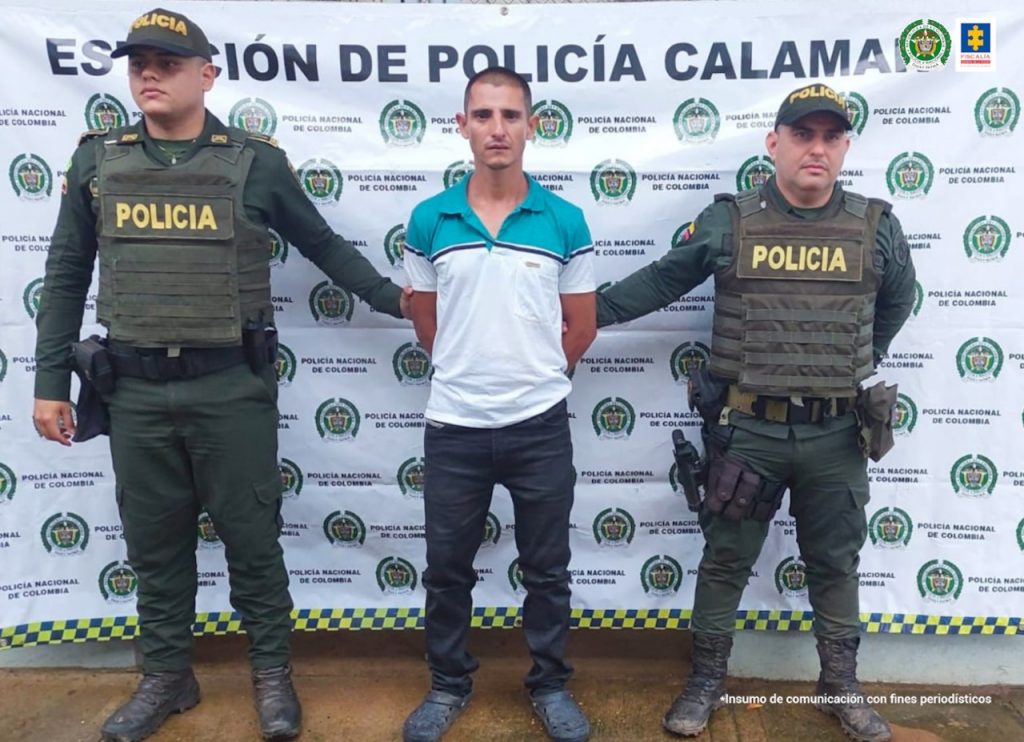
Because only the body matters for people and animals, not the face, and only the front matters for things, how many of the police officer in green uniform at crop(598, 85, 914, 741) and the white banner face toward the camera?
2

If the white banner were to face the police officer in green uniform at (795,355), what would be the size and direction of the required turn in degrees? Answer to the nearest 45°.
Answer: approximately 45° to its left

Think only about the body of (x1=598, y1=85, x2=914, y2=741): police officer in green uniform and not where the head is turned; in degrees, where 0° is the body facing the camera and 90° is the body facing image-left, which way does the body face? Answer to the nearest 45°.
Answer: approximately 0°

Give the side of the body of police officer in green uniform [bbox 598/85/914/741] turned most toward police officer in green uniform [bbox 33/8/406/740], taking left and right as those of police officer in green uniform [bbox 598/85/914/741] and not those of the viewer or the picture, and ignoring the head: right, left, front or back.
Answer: right
